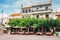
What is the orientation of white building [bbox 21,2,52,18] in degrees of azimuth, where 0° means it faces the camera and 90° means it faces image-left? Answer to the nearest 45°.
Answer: approximately 45°
